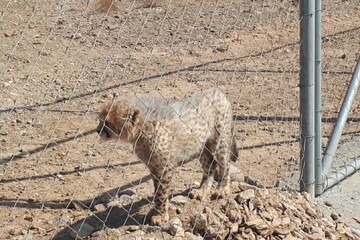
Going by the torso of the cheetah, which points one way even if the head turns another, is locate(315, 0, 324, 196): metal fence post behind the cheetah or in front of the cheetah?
behind

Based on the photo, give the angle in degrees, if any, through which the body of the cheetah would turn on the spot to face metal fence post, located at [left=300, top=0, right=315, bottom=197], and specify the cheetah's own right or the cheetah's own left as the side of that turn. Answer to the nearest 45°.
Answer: approximately 135° to the cheetah's own left

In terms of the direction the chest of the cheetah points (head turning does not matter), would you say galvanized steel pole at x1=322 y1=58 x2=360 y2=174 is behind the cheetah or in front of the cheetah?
behind

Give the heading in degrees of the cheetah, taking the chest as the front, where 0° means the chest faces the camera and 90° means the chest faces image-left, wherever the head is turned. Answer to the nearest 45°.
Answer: approximately 45°
